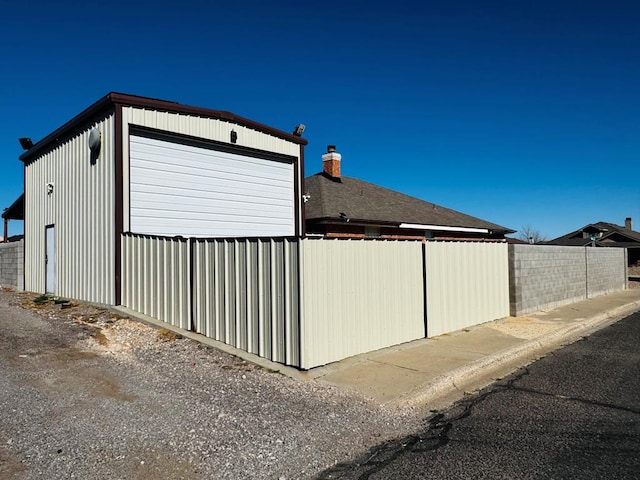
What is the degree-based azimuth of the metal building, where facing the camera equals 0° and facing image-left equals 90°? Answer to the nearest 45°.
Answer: approximately 315°

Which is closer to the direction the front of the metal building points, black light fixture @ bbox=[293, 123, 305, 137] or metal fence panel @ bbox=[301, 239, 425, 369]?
the metal fence panel

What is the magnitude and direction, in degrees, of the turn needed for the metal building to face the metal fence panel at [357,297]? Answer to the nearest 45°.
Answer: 0° — it already faces it

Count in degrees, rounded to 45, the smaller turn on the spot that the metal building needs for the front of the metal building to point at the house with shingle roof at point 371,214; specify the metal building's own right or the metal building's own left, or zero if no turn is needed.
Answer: approximately 90° to the metal building's own left

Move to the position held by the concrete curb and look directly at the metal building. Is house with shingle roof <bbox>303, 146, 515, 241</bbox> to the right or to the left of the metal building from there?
right

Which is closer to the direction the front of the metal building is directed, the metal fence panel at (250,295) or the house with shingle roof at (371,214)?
the metal fence panel

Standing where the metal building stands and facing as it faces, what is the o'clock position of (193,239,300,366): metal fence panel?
The metal fence panel is roughly at 1 o'clock from the metal building.

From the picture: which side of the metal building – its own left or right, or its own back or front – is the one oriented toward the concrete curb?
front

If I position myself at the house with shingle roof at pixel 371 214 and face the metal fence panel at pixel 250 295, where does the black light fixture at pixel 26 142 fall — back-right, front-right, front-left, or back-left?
front-right

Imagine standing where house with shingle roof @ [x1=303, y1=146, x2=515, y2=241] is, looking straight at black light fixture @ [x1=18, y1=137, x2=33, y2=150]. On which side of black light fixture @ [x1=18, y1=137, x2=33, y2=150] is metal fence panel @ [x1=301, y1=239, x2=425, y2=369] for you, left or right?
left
